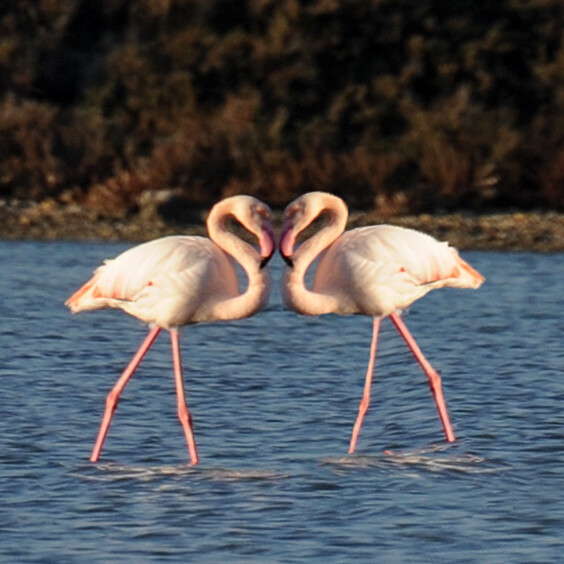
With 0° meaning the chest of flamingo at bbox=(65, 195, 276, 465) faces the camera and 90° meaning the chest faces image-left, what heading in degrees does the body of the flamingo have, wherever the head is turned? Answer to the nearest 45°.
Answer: approximately 270°

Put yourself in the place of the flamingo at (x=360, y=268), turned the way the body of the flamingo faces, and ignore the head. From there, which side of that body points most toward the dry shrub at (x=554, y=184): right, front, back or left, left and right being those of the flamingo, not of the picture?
right

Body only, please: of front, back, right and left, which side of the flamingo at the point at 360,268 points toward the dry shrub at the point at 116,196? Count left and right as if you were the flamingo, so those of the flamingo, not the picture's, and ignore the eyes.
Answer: right

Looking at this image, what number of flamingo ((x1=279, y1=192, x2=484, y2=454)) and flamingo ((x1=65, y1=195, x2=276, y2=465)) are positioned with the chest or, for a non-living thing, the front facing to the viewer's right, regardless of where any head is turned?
1

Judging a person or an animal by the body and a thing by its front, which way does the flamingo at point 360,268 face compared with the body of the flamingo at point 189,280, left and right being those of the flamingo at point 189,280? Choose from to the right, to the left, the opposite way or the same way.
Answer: the opposite way

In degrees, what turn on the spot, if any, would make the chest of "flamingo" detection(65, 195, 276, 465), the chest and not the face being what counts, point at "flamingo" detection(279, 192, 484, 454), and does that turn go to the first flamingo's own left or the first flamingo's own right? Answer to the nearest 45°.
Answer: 0° — it already faces it

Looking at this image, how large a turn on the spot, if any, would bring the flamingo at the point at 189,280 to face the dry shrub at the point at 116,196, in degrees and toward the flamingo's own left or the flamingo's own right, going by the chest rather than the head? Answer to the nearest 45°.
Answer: approximately 90° to the flamingo's own left

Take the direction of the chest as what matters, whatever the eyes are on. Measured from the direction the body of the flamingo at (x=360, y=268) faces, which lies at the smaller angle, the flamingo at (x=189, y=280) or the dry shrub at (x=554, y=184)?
the flamingo

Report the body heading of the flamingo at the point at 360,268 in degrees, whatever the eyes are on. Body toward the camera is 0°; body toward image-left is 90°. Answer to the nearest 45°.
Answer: approximately 90°

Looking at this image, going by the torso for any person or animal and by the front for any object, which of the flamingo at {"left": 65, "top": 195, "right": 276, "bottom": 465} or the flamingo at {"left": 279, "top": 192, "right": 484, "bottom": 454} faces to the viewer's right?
the flamingo at {"left": 65, "top": 195, "right": 276, "bottom": 465}

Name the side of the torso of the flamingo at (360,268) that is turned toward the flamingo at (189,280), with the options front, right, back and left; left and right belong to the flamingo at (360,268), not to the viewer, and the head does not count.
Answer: front
